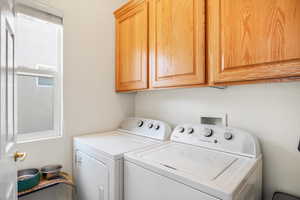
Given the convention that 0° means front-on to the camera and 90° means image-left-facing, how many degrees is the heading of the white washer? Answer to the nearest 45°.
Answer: approximately 45°

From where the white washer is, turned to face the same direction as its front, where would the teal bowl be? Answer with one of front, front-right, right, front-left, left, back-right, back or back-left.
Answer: front-right

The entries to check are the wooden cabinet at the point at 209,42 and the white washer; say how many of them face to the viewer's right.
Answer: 0

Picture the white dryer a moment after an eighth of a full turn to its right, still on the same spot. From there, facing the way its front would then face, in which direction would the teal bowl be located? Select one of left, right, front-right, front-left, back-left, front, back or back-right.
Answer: front

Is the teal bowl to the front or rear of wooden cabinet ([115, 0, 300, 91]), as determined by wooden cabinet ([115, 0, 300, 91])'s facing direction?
to the front
